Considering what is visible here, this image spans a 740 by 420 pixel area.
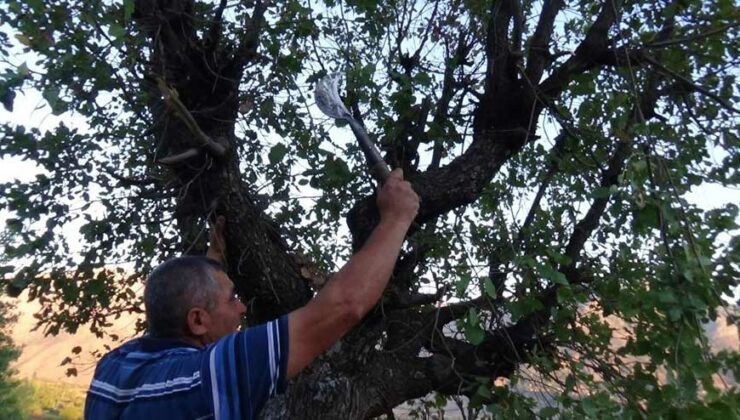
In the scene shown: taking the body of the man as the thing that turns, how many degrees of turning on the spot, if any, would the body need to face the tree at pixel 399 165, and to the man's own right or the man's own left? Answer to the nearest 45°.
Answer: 0° — they already face it

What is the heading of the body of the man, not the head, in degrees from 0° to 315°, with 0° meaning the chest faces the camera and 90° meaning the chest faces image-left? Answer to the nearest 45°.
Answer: approximately 225°
